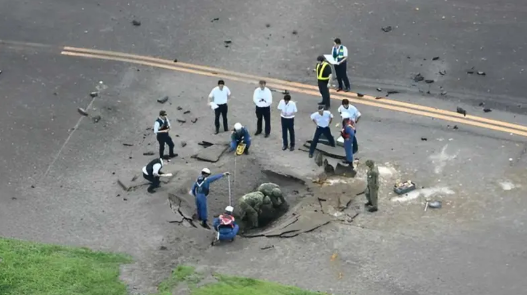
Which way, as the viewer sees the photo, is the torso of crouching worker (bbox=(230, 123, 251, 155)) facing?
toward the camera

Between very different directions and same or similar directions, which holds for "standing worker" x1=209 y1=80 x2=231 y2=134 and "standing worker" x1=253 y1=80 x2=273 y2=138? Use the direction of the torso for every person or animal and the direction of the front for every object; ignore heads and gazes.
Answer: same or similar directions

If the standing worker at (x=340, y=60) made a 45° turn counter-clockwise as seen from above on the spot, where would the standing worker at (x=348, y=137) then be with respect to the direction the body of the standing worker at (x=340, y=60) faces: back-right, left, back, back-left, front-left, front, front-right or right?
front

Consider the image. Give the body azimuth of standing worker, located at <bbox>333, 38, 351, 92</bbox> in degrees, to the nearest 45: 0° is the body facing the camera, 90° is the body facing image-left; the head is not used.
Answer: approximately 45°

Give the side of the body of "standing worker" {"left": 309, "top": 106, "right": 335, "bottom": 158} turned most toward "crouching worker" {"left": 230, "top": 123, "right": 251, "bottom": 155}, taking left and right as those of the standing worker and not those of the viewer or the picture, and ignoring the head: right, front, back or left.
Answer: right

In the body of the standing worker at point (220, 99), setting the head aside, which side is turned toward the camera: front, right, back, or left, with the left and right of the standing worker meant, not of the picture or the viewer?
front

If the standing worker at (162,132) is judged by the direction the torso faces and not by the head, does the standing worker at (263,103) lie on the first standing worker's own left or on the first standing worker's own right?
on the first standing worker's own left

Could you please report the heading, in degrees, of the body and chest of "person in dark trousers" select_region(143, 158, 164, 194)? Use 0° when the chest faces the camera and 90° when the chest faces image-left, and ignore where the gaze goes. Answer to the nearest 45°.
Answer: approximately 270°

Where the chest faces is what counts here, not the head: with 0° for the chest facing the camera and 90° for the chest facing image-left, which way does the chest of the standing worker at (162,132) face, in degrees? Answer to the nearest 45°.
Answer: approximately 315°

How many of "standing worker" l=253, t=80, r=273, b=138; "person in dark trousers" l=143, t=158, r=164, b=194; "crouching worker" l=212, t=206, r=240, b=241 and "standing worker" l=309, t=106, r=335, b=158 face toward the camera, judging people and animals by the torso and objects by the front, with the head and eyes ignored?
2

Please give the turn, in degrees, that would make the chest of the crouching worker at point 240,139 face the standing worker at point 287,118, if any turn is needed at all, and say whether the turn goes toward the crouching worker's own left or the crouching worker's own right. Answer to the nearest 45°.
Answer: approximately 90° to the crouching worker's own left

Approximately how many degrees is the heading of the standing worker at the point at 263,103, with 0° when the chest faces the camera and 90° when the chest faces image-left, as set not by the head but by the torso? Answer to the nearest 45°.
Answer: approximately 0°
